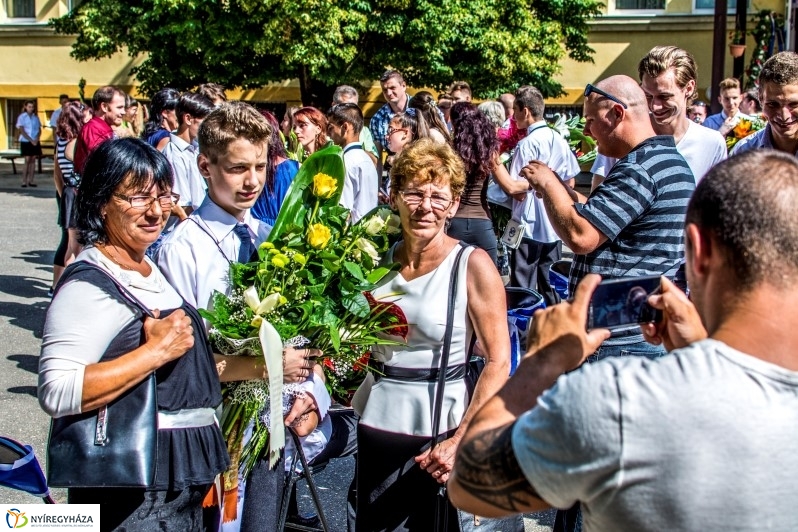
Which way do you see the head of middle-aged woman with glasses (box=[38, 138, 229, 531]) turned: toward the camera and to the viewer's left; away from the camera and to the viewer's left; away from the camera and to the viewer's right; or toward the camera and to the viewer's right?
toward the camera and to the viewer's right

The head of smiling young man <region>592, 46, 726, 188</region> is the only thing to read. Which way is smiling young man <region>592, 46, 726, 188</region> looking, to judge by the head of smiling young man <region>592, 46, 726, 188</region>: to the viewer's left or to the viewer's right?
to the viewer's left

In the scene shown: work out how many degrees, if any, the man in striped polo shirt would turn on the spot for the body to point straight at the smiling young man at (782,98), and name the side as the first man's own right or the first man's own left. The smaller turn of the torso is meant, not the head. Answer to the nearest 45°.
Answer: approximately 135° to the first man's own right

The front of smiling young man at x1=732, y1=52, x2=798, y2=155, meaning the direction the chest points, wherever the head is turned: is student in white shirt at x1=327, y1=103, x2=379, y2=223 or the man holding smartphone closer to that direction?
the man holding smartphone

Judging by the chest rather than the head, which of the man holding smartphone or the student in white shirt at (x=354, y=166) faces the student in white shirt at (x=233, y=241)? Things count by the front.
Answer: the man holding smartphone

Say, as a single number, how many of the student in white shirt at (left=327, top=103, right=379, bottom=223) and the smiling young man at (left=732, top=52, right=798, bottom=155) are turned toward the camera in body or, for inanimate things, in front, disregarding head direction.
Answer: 1

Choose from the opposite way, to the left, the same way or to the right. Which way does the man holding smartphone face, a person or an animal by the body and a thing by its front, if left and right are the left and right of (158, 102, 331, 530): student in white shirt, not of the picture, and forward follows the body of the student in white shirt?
the opposite way

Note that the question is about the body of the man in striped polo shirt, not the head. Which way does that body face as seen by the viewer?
to the viewer's left

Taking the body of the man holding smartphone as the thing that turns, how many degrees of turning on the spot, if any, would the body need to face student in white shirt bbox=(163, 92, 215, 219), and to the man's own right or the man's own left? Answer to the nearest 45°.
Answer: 0° — they already face them

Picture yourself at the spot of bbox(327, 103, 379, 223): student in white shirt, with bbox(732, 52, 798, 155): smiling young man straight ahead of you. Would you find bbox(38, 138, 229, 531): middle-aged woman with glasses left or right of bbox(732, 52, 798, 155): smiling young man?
right
